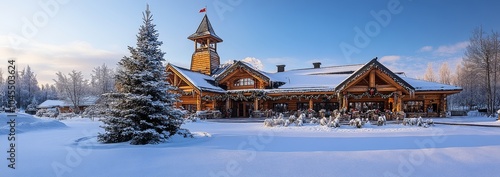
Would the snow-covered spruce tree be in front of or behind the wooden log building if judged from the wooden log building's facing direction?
in front

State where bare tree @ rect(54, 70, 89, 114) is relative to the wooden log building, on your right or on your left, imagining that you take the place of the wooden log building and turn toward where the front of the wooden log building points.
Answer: on your right

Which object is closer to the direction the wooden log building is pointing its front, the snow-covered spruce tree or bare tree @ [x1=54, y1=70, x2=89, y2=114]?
the snow-covered spruce tree

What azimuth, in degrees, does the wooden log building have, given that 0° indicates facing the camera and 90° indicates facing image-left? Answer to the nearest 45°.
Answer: approximately 0°

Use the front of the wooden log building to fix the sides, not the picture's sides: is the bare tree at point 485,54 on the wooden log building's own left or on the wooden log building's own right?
on the wooden log building's own left
